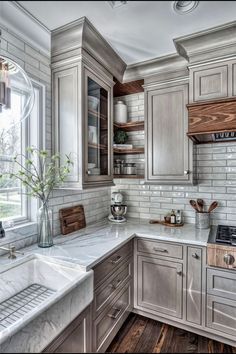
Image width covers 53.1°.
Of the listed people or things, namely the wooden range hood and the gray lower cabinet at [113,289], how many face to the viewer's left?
0

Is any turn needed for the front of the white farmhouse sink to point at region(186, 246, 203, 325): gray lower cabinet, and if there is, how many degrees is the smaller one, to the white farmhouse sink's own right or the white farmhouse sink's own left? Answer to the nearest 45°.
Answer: approximately 45° to the white farmhouse sink's own left

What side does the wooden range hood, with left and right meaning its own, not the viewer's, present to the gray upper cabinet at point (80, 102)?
right

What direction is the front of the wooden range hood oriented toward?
toward the camera

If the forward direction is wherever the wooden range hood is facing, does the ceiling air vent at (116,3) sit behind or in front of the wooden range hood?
in front

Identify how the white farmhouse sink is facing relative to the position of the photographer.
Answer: facing the viewer and to the right of the viewer

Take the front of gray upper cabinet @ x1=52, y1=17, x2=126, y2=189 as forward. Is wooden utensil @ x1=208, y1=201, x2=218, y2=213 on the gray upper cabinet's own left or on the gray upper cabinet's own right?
on the gray upper cabinet's own left

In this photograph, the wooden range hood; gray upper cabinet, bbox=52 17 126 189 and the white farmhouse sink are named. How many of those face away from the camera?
0

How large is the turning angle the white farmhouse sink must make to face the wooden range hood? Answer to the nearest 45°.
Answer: approximately 45° to its left

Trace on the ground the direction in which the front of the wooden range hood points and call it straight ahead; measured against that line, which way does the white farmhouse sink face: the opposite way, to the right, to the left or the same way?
to the left

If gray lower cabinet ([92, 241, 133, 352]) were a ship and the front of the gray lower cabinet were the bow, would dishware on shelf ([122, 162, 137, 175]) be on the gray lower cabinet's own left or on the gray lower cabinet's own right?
on the gray lower cabinet's own left

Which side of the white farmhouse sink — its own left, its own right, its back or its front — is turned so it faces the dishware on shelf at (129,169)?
left

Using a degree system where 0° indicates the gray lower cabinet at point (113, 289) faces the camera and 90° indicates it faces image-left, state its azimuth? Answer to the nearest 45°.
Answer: approximately 315°

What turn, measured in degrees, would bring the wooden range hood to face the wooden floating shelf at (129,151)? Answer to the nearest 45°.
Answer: approximately 135° to its right

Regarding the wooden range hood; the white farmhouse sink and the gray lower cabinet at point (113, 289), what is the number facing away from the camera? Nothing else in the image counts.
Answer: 0
